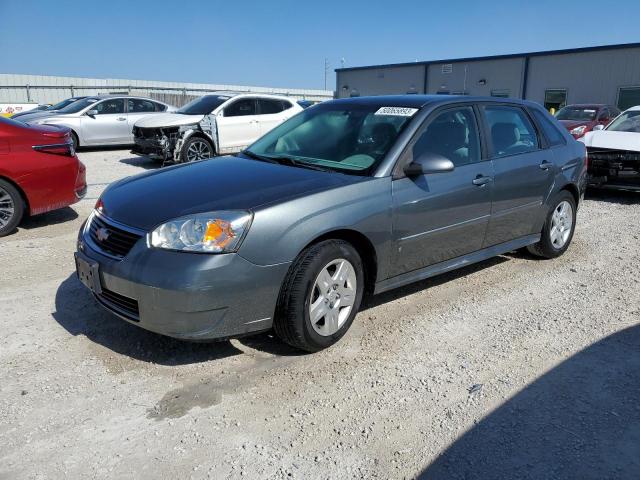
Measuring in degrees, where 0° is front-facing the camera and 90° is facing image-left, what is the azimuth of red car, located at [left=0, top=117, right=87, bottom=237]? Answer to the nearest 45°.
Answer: approximately 90°

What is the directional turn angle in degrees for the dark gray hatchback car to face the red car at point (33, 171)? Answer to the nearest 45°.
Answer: approximately 90° to its right

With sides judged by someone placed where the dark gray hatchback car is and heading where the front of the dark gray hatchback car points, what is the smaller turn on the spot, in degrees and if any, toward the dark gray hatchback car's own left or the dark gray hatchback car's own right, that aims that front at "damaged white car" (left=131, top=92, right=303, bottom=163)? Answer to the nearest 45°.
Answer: approximately 135° to the dark gray hatchback car's own right

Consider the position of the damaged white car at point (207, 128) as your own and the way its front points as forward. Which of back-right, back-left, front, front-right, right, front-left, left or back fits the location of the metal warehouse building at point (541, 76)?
back

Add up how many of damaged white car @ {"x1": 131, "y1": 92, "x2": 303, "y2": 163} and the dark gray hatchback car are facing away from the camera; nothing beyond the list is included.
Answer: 0

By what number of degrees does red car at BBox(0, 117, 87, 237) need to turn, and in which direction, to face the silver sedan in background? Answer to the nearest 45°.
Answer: approximately 90° to its right

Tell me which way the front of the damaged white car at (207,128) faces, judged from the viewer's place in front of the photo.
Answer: facing the viewer and to the left of the viewer

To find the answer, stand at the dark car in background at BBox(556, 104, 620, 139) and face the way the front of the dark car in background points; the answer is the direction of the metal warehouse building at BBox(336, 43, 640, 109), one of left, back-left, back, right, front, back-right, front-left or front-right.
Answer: back-right
